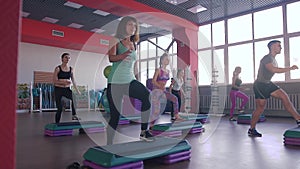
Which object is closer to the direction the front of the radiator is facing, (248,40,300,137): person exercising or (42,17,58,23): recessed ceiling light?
the person exercising

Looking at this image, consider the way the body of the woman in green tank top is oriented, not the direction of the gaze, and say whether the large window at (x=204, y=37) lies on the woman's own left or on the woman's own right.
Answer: on the woman's own left

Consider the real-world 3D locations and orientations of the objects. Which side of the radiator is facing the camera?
front

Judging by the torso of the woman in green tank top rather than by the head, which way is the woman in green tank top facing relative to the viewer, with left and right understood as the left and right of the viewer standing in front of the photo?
facing the viewer and to the right of the viewer

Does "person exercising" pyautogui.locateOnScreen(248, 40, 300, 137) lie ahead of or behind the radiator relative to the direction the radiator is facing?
ahead

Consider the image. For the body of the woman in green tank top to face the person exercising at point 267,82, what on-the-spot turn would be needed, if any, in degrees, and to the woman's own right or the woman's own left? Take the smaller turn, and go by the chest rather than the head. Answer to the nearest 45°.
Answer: approximately 90° to the woman's own left
